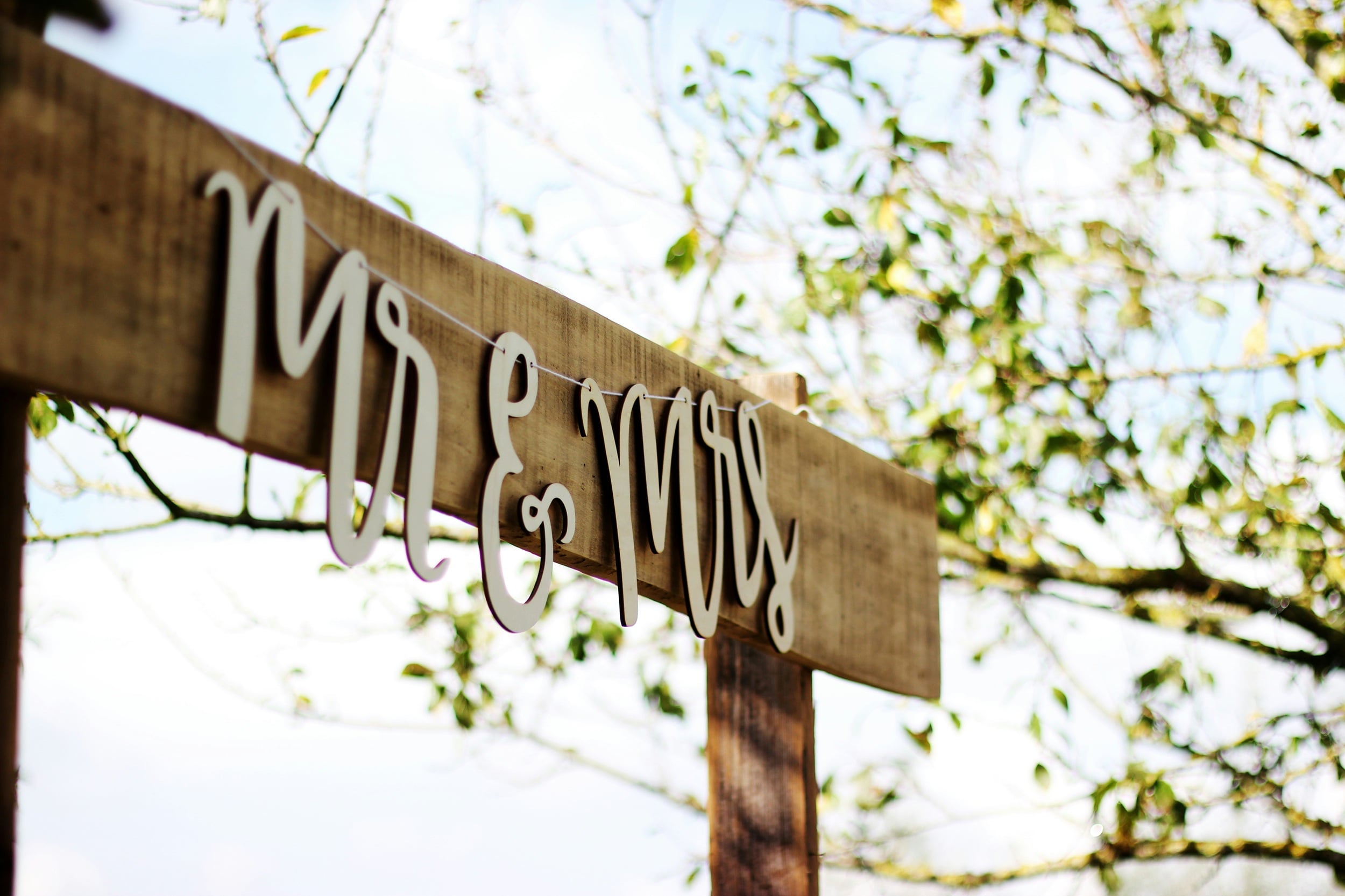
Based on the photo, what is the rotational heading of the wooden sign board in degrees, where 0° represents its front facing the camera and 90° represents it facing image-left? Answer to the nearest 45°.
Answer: approximately 315°
